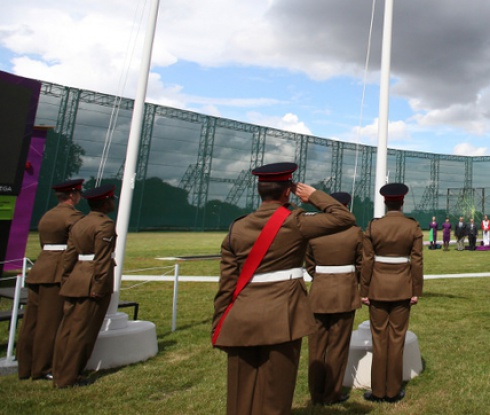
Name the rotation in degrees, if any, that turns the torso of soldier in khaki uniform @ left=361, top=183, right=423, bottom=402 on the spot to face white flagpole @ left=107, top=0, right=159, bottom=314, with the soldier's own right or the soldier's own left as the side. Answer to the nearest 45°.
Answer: approximately 90° to the soldier's own left

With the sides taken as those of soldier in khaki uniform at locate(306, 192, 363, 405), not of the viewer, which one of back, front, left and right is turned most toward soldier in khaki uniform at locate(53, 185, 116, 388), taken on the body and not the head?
left

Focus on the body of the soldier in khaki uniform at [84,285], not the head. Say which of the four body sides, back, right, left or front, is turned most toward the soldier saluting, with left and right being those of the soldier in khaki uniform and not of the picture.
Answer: right

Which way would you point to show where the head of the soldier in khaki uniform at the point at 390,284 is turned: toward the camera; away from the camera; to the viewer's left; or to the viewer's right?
away from the camera

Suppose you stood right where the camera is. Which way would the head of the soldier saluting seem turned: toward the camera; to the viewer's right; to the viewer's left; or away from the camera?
away from the camera

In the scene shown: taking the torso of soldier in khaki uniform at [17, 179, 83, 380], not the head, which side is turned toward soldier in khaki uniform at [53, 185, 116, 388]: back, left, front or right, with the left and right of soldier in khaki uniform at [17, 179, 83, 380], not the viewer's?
right

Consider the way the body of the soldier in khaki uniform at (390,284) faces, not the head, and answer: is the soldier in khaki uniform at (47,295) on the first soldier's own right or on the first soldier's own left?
on the first soldier's own left

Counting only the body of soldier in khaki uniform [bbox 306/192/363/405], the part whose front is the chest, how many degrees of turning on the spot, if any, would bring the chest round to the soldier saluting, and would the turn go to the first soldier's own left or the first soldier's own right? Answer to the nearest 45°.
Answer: approximately 180°

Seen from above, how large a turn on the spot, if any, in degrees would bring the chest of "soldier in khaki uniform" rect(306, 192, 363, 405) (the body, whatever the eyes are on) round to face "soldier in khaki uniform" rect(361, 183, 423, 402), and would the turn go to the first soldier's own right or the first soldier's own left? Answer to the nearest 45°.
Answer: approximately 90° to the first soldier's own right

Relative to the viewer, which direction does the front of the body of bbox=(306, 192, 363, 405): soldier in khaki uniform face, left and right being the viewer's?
facing away from the viewer

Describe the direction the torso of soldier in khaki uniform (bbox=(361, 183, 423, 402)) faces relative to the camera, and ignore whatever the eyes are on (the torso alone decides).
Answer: away from the camera
